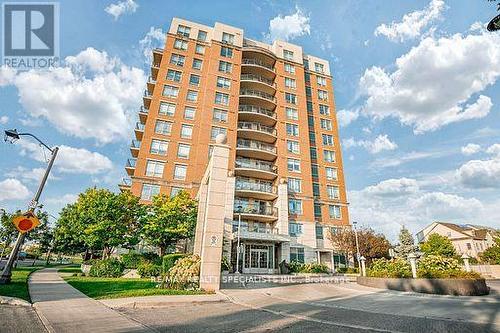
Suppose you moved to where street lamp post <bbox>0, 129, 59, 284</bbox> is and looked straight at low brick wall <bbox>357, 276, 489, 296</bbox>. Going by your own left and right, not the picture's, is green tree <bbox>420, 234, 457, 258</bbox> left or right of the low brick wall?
left

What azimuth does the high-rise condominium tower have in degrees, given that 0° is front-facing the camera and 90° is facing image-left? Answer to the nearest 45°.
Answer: approximately 0°

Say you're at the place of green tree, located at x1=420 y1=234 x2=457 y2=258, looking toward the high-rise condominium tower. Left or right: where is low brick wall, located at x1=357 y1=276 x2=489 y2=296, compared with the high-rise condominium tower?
left

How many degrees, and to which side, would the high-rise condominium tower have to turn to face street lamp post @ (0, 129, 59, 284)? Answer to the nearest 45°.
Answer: approximately 45° to its right

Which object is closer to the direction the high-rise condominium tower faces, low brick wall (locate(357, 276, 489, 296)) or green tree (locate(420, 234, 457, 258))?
the low brick wall

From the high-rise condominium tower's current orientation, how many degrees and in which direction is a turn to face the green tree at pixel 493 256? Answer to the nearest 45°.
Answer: approximately 90° to its left

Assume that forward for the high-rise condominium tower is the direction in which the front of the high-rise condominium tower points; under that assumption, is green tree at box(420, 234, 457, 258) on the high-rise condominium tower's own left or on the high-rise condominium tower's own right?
on the high-rise condominium tower's own left

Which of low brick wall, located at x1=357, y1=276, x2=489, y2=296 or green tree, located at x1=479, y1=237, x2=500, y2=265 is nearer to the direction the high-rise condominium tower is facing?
the low brick wall

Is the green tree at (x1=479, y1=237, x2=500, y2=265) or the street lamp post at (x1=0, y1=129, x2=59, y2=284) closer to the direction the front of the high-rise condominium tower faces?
the street lamp post
